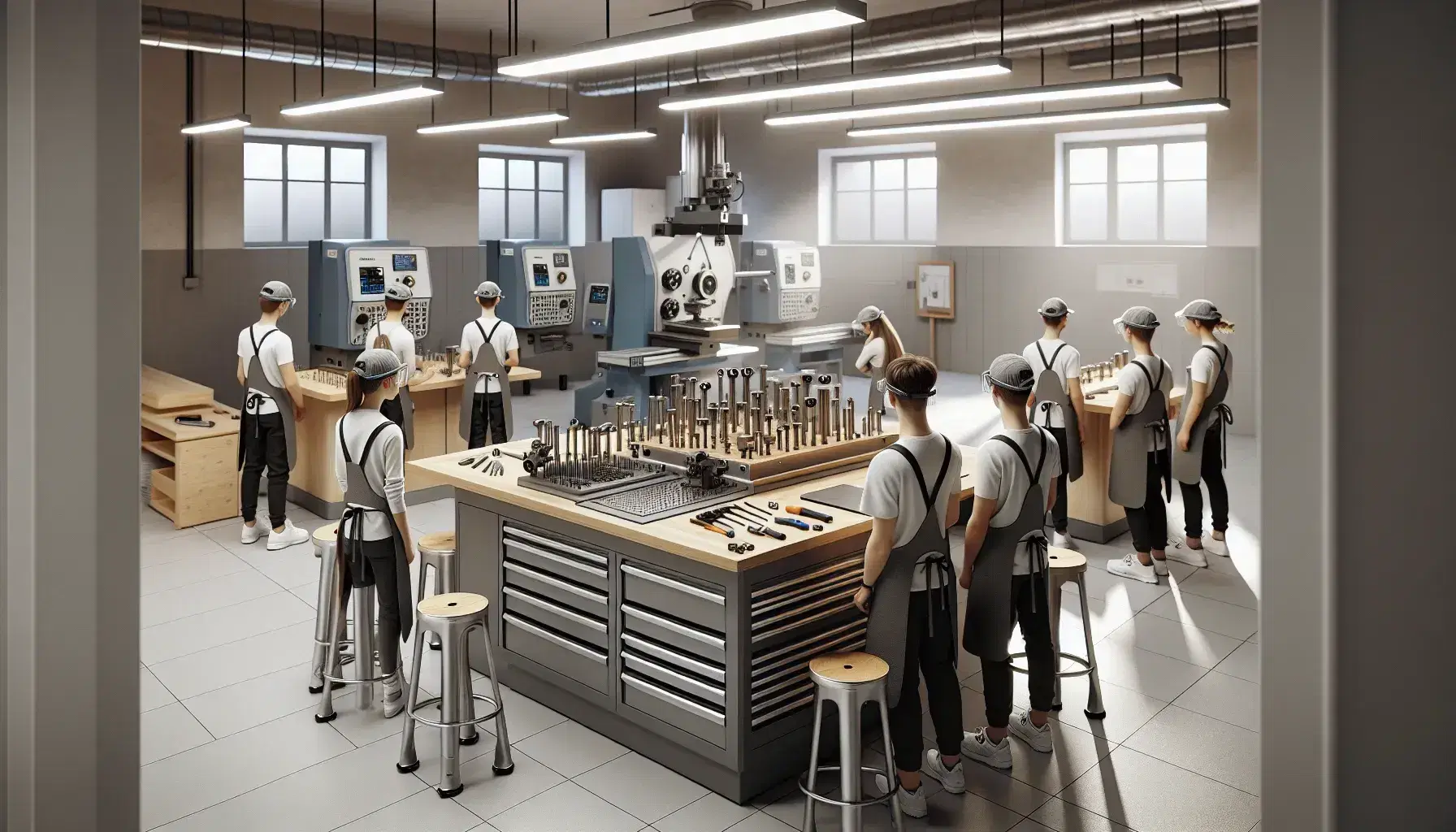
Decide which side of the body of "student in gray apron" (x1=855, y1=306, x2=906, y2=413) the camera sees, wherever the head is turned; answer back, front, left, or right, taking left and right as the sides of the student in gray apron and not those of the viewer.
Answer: left

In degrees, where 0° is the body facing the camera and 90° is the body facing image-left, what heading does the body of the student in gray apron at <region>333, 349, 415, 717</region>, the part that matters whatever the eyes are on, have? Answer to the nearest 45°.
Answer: approximately 225°

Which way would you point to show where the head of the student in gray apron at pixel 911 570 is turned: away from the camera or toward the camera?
away from the camera

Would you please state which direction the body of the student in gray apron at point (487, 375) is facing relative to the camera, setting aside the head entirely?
away from the camera

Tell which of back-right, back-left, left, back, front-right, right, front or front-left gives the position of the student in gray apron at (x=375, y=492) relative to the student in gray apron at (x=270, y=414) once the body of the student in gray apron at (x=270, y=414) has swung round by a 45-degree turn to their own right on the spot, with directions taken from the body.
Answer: right

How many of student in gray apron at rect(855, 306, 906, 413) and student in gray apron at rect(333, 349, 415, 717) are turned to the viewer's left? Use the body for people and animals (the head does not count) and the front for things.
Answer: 1

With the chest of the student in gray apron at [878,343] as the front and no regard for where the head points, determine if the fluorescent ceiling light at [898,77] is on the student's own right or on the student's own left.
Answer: on the student's own left
